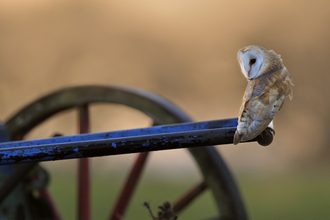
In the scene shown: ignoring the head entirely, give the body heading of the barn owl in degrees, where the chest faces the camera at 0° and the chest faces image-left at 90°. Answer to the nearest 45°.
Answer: approximately 225°
